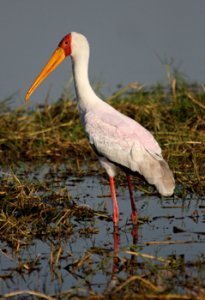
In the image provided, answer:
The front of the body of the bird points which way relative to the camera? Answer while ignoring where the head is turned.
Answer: to the viewer's left
